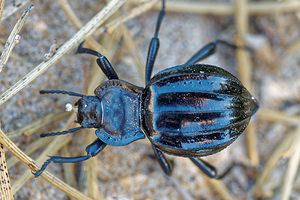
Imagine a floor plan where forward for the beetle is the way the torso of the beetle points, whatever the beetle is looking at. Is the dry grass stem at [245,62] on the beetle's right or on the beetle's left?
on the beetle's right

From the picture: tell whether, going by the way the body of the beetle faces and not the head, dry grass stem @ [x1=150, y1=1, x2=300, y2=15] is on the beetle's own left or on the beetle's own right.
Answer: on the beetle's own right

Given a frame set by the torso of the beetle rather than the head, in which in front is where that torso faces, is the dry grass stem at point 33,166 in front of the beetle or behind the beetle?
in front

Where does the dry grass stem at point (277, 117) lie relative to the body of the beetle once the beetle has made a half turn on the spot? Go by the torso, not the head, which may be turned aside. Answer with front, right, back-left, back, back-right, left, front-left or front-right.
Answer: front-left

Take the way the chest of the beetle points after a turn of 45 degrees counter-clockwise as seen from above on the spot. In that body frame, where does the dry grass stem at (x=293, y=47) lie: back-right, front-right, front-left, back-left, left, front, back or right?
back

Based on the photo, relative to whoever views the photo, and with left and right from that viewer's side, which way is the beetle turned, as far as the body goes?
facing to the left of the viewer

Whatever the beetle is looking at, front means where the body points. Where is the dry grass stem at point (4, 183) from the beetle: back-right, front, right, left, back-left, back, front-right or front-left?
front
